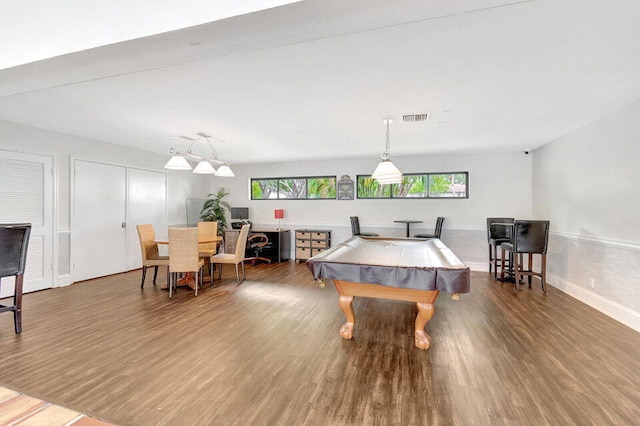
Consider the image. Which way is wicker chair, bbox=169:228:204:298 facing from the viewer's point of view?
away from the camera

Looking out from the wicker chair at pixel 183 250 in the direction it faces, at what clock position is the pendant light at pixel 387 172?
The pendant light is roughly at 4 o'clock from the wicker chair.

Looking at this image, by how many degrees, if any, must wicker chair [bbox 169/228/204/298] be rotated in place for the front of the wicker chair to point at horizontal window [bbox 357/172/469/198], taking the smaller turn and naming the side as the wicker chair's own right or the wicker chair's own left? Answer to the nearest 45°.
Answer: approximately 90° to the wicker chair's own right

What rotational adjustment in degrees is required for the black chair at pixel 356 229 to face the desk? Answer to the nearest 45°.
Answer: approximately 180°

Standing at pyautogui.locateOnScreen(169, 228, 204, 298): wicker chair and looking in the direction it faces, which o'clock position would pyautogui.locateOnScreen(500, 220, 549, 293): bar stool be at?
The bar stool is roughly at 4 o'clock from the wicker chair.

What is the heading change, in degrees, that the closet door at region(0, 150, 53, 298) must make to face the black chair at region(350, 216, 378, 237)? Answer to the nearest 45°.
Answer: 0° — it already faces it

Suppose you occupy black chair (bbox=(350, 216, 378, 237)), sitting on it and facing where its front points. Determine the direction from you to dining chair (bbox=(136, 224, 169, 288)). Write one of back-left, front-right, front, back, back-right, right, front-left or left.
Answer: back-right

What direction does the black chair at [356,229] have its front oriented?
to the viewer's right

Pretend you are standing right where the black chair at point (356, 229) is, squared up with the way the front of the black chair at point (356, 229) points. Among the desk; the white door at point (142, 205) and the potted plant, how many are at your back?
3

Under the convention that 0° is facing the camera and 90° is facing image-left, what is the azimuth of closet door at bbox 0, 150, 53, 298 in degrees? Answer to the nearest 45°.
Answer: approximately 315°
